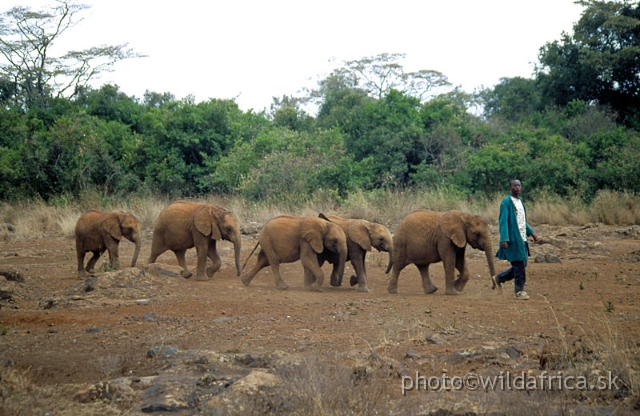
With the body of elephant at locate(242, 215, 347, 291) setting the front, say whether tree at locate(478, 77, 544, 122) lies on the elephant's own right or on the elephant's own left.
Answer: on the elephant's own left

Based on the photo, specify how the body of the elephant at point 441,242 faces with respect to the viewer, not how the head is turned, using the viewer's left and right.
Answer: facing to the right of the viewer

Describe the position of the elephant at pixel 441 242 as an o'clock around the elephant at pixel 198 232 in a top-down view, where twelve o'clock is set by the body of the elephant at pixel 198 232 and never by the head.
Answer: the elephant at pixel 441 242 is roughly at 1 o'clock from the elephant at pixel 198 232.

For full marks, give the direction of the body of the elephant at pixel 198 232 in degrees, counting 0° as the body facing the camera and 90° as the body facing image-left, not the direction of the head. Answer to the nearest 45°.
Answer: approximately 270°

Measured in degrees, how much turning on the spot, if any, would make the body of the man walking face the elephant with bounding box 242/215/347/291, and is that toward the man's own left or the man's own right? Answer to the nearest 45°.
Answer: approximately 135° to the man's own right

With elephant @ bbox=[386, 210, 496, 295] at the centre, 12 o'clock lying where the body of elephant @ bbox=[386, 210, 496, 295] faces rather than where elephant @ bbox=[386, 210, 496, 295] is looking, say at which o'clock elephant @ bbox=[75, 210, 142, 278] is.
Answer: elephant @ bbox=[75, 210, 142, 278] is roughly at 6 o'clock from elephant @ bbox=[386, 210, 496, 295].

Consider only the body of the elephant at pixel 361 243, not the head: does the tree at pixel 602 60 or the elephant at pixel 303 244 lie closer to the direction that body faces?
the tree

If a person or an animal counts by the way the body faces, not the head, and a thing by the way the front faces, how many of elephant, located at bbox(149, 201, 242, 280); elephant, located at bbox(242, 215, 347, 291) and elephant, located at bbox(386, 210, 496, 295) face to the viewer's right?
3

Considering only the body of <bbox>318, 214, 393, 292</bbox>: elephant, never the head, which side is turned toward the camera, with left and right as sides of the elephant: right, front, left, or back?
right

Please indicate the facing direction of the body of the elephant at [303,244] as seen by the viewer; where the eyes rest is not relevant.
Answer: to the viewer's right

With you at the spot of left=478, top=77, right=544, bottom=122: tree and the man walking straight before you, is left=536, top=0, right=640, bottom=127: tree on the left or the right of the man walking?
left

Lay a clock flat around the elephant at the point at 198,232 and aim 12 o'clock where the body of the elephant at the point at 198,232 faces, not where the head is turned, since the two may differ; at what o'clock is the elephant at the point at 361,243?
the elephant at the point at 361,243 is roughly at 1 o'clock from the elephant at the point at 198,232.

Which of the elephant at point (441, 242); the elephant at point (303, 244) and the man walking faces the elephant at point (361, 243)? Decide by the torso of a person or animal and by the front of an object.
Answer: the elephant at point (303, 244)

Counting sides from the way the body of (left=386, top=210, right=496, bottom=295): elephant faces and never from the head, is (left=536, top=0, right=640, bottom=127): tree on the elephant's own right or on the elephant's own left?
on the elephant's own left
